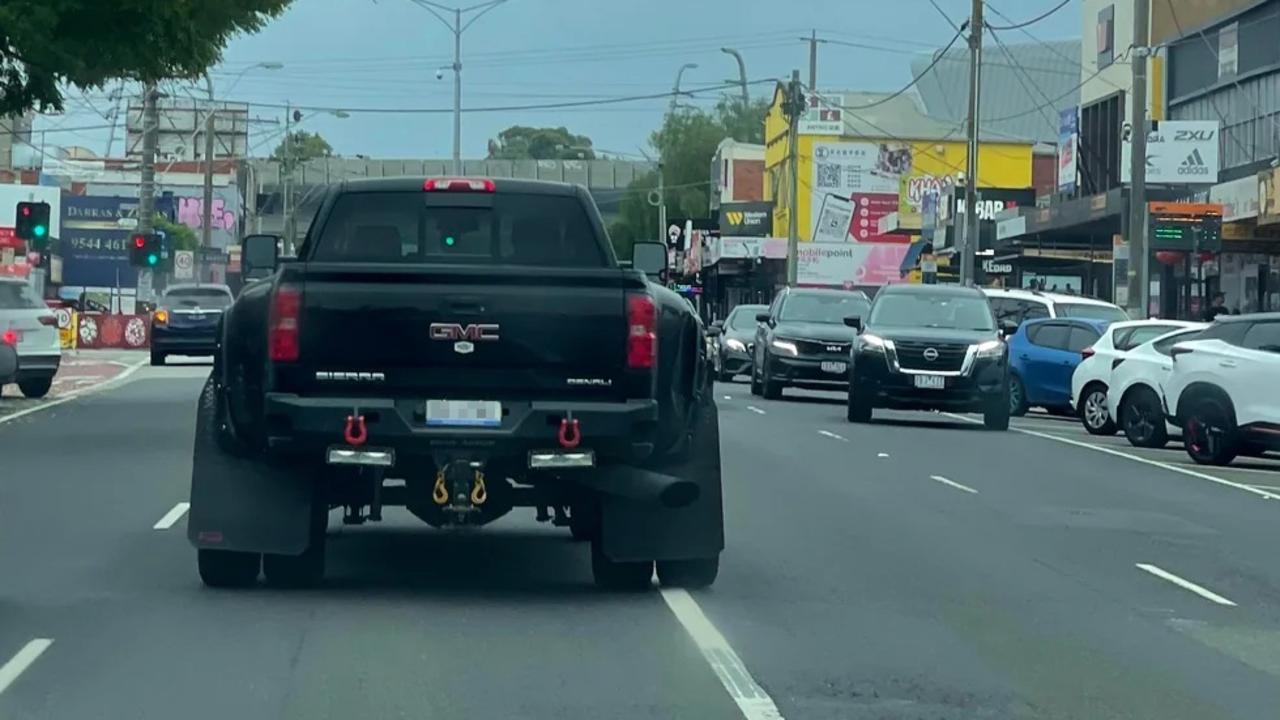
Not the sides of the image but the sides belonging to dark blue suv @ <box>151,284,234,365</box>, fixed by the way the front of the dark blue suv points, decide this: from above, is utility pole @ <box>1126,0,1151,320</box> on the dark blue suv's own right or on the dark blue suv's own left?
on the dark blue suv's own right

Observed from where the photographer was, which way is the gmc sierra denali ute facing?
facing away from the viewer

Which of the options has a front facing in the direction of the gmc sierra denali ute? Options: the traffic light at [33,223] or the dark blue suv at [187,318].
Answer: the traffic light

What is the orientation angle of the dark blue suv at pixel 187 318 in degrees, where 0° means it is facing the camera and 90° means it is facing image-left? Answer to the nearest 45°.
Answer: approximately 180°

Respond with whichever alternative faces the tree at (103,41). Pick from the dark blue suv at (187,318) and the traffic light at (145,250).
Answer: the traffic light

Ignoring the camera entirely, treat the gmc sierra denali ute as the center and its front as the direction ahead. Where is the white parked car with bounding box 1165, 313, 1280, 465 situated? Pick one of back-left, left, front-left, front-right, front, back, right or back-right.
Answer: front-right

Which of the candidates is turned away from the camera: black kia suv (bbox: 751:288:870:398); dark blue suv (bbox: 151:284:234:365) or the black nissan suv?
dark blue suv (bbox: 151:284:234:365)

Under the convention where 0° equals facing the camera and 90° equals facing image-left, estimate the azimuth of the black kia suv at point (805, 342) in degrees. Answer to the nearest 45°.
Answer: approximately 0°

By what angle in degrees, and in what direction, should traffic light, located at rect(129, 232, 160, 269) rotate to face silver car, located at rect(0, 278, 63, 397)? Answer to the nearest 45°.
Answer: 0° — it already faces it

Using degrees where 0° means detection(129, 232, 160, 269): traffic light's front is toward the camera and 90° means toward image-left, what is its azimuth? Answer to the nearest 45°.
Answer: approximately 0°

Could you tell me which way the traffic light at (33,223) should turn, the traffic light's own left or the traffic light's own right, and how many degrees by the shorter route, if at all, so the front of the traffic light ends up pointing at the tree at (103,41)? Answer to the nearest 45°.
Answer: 0° — it already faces it

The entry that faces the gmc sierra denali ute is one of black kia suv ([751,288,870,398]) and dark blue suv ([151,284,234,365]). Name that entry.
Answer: black kia suv ([751,288,870,398])

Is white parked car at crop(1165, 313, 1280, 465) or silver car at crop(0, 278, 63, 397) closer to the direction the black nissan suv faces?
the white parked car
